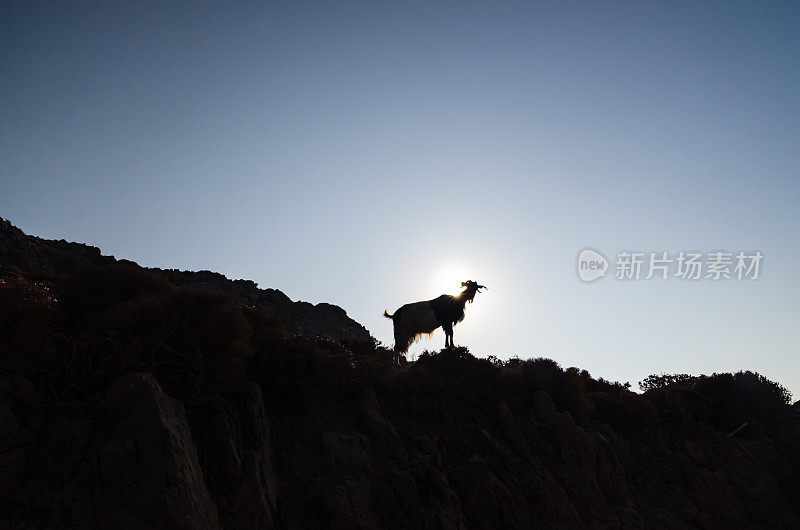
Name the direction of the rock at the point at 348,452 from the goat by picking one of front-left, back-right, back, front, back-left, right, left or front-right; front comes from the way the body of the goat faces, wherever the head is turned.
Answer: right

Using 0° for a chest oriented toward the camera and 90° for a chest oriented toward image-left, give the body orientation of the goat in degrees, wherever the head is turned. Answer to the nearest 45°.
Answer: approximately 270°

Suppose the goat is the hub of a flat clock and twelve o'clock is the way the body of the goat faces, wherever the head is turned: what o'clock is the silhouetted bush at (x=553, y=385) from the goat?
The silhouetted bush is roughly at 1 o'clock from the goat.

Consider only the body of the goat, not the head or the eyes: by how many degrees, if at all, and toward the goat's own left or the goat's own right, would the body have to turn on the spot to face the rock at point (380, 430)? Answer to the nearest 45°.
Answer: approximately 90° to the goat's own right

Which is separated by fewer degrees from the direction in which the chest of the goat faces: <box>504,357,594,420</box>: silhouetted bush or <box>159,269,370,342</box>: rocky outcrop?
the silhouetted bush

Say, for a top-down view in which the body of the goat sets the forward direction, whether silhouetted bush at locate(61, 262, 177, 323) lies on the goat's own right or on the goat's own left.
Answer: on the goat's own right

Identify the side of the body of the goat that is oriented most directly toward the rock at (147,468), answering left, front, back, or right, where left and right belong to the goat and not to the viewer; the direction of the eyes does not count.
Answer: right

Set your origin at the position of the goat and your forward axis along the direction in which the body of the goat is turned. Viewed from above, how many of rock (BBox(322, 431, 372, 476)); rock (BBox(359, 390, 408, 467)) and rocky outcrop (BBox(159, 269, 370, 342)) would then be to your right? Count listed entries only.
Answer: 2
